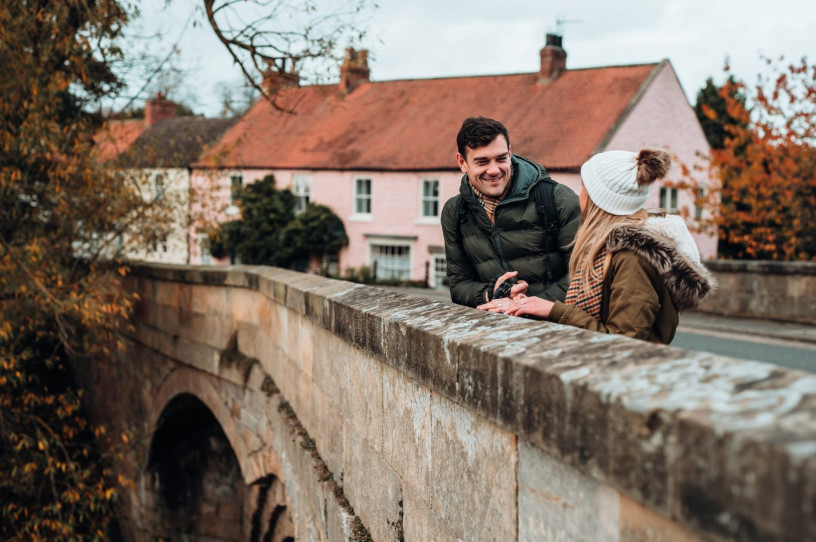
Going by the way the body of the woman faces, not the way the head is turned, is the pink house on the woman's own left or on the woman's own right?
on the woman's own right

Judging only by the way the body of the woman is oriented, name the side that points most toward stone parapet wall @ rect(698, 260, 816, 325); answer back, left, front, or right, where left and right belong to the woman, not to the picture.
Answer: right

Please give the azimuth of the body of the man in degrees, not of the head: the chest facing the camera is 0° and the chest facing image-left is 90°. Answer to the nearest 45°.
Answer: approximately 0°

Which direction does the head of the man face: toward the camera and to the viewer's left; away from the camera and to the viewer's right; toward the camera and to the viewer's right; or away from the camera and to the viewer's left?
toward the camera and to the viewer's right

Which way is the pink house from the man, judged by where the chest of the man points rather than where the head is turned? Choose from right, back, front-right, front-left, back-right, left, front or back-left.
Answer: back

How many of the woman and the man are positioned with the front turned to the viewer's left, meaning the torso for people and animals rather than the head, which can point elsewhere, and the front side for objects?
1

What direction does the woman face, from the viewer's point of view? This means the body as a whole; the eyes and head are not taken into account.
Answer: to the viewer's left

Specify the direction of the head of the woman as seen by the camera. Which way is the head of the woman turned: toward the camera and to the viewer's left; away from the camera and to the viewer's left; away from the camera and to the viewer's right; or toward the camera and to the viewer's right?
away from the camera and to the viewer's left
